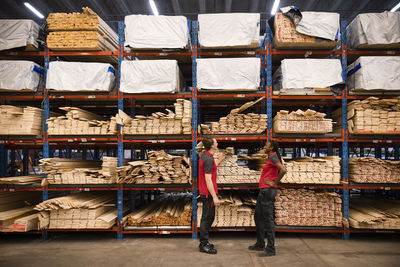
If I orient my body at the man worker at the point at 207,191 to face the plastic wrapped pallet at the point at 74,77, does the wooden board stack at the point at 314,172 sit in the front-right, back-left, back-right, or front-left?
back-right

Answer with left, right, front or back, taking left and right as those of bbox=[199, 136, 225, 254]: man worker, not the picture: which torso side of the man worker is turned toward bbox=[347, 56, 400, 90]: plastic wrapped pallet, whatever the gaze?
front

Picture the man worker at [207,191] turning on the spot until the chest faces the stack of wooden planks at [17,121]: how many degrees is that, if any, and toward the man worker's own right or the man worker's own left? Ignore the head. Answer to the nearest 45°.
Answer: approximately 180°

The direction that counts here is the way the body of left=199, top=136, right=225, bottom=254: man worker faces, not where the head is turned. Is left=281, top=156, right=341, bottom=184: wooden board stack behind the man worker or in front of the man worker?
in front

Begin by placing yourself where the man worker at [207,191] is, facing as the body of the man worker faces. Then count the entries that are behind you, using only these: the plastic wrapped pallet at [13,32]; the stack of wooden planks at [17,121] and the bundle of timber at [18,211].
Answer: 3

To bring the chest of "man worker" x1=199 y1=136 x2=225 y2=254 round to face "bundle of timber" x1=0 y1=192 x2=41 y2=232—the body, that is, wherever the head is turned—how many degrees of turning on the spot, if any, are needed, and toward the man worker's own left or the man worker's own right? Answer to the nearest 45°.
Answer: approximately 180°

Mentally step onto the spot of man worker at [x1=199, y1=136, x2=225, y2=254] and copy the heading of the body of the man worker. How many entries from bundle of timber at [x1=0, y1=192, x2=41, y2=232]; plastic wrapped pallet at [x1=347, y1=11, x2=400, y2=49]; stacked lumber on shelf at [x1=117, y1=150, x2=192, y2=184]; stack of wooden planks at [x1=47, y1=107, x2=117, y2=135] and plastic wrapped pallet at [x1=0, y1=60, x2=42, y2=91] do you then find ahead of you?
1

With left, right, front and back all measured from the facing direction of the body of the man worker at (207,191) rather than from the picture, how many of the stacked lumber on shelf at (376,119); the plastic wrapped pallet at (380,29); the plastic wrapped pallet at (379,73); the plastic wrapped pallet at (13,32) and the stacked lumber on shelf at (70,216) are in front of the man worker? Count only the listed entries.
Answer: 3

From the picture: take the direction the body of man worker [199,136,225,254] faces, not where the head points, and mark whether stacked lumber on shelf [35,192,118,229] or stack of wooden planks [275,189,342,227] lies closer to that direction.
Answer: the stack of wooden planks

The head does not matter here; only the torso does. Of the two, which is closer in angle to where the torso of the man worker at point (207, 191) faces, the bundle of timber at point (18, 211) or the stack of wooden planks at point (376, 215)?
the stack of wooden planks

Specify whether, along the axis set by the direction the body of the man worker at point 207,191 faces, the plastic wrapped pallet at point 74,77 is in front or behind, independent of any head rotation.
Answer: behind

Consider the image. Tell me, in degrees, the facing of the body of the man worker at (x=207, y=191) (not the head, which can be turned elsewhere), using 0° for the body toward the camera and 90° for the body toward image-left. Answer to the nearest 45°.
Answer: approximately 270°

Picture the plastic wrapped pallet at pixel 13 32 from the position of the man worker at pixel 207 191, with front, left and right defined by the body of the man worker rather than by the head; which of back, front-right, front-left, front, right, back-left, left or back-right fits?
back

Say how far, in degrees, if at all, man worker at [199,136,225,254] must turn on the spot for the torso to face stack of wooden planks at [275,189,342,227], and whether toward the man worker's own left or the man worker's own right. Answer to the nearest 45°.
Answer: approximately 45° to the man worker's own left

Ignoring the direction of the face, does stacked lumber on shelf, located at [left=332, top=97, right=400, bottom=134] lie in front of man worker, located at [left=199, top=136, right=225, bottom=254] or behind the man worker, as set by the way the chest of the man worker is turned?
in front
